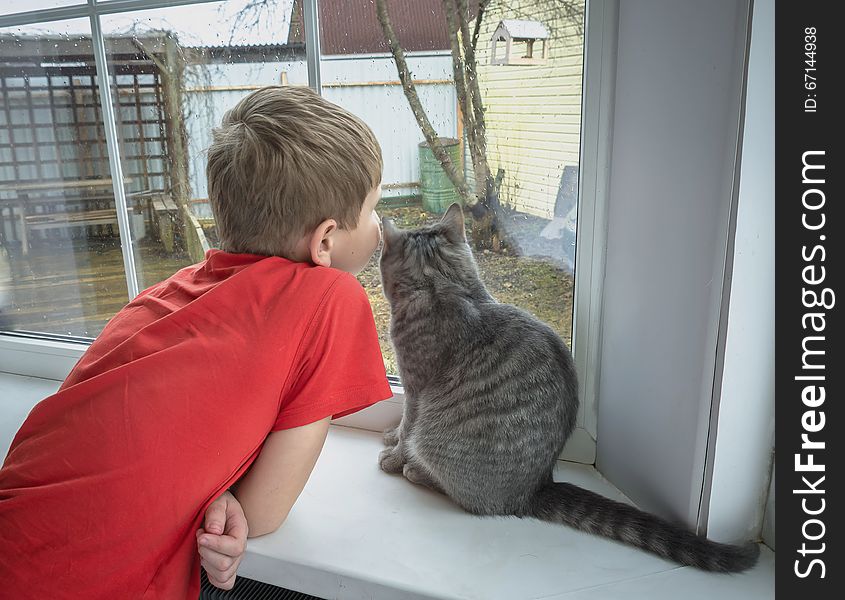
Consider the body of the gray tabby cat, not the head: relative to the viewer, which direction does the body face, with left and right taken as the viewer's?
facing away from the viewer and to the left of the viewer

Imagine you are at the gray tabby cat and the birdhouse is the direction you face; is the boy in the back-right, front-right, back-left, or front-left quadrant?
back-left

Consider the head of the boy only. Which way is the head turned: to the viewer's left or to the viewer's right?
to the viewer's right
